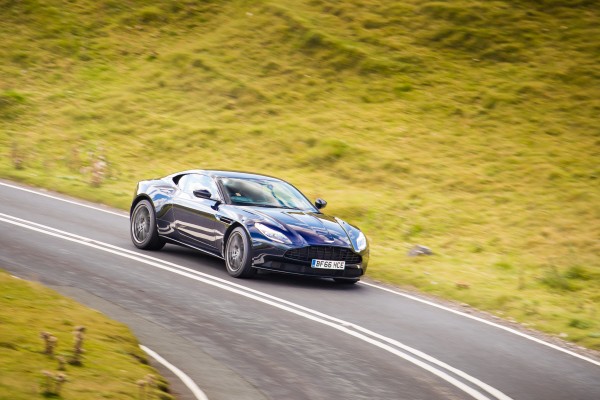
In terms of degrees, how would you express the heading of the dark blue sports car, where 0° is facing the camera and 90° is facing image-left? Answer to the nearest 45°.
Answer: approximately 315°

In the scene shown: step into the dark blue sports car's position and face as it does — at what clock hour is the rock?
The rock is roughly at 9 o'clock from the dark blue sports car.
